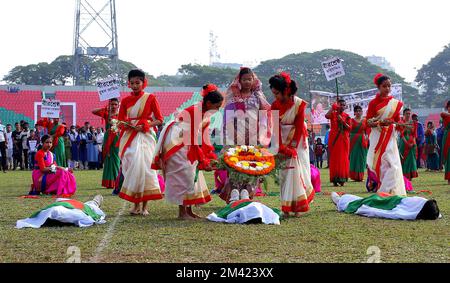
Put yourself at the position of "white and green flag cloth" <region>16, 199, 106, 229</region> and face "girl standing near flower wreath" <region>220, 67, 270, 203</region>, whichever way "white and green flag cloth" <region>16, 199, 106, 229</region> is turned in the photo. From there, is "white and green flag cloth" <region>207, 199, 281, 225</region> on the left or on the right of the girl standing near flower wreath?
right

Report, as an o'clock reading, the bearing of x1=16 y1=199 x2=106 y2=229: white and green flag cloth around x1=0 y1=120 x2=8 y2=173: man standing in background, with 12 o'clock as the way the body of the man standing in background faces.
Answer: The white and green flag cloth is roughly at 12 o'clock from the man standing in background.

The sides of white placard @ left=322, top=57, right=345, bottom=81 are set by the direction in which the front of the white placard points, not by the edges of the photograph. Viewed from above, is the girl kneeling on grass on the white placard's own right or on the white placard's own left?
on the white placard's own right

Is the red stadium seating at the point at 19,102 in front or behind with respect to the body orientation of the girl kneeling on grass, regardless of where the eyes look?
behind

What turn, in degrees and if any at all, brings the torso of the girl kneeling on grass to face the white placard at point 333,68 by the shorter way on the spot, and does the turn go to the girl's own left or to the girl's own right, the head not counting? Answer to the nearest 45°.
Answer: approximately 45° to the girl's own left

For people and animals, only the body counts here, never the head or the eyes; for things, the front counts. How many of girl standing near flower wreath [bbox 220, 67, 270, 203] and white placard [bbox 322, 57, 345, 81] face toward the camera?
2

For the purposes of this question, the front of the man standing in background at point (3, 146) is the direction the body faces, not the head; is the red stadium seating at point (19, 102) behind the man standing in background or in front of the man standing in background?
behind
